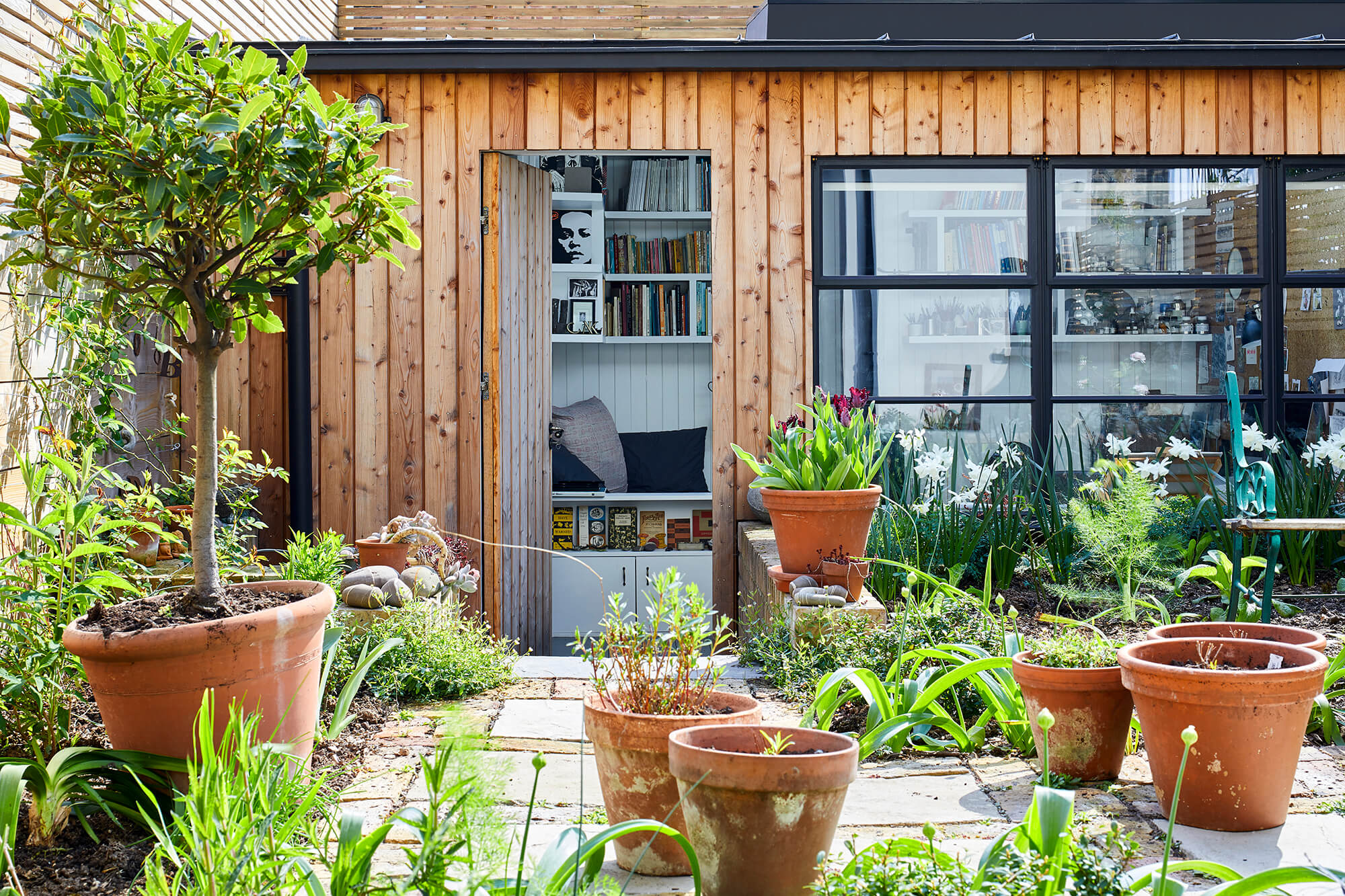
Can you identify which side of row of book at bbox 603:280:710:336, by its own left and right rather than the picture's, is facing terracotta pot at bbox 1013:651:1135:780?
front

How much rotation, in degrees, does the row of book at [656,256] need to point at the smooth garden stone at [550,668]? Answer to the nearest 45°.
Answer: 0° — it already faces it

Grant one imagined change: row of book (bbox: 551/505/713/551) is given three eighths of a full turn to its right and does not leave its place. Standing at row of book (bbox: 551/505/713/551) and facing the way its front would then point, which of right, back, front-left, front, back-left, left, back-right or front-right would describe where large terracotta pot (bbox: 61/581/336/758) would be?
back-left

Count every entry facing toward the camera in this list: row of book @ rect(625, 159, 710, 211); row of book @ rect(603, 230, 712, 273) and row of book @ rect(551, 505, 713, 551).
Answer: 3
